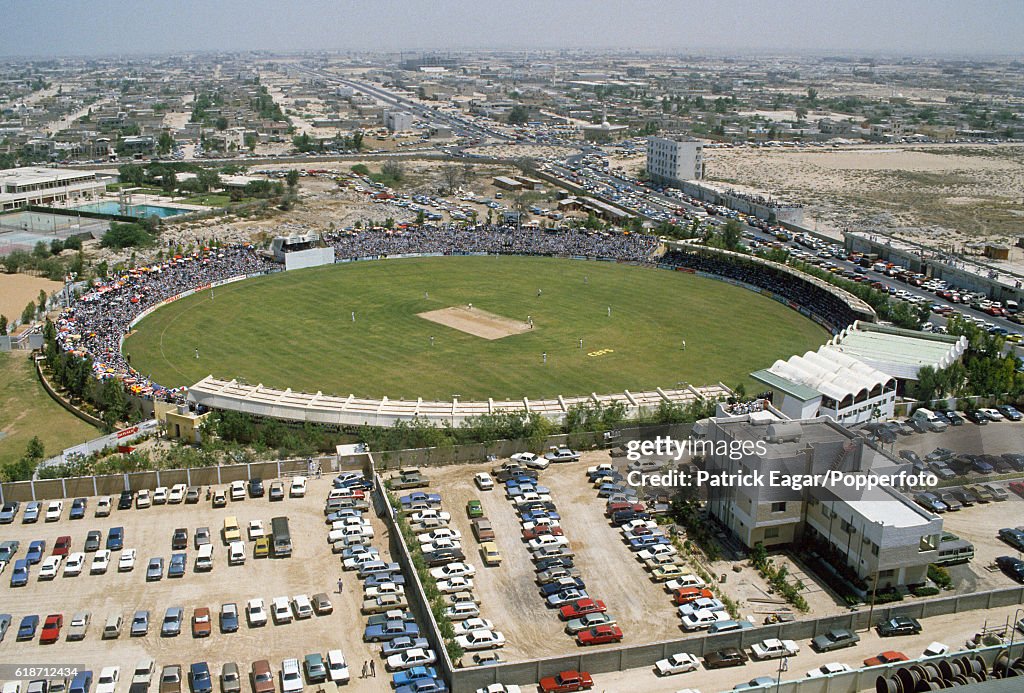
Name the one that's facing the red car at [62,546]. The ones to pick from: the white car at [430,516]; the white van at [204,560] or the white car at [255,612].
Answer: the white car at [430,516]

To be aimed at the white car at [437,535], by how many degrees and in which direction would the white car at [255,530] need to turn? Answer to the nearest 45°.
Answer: approximately 90° to its left

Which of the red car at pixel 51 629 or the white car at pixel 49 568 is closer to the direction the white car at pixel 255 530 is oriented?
the red car

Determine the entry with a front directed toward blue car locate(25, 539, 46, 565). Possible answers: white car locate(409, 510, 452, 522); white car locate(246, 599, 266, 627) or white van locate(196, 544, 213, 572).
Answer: white car locate(409, 510, 452, 522)

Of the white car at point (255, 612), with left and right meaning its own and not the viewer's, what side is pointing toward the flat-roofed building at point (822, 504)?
left

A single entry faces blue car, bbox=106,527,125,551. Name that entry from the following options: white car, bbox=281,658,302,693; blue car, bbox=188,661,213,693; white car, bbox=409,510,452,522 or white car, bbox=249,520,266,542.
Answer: white car, bbox=409,510,452,522

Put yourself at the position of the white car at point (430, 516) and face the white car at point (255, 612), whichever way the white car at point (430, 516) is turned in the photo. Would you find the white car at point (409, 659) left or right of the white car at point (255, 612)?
left

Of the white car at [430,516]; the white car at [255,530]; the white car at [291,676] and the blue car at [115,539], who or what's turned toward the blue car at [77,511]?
the white car at [430,516]

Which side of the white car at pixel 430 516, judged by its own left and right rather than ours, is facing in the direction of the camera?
left

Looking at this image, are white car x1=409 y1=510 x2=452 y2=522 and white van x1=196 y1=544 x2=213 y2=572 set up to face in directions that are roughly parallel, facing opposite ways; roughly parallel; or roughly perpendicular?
roughly perpendicular
